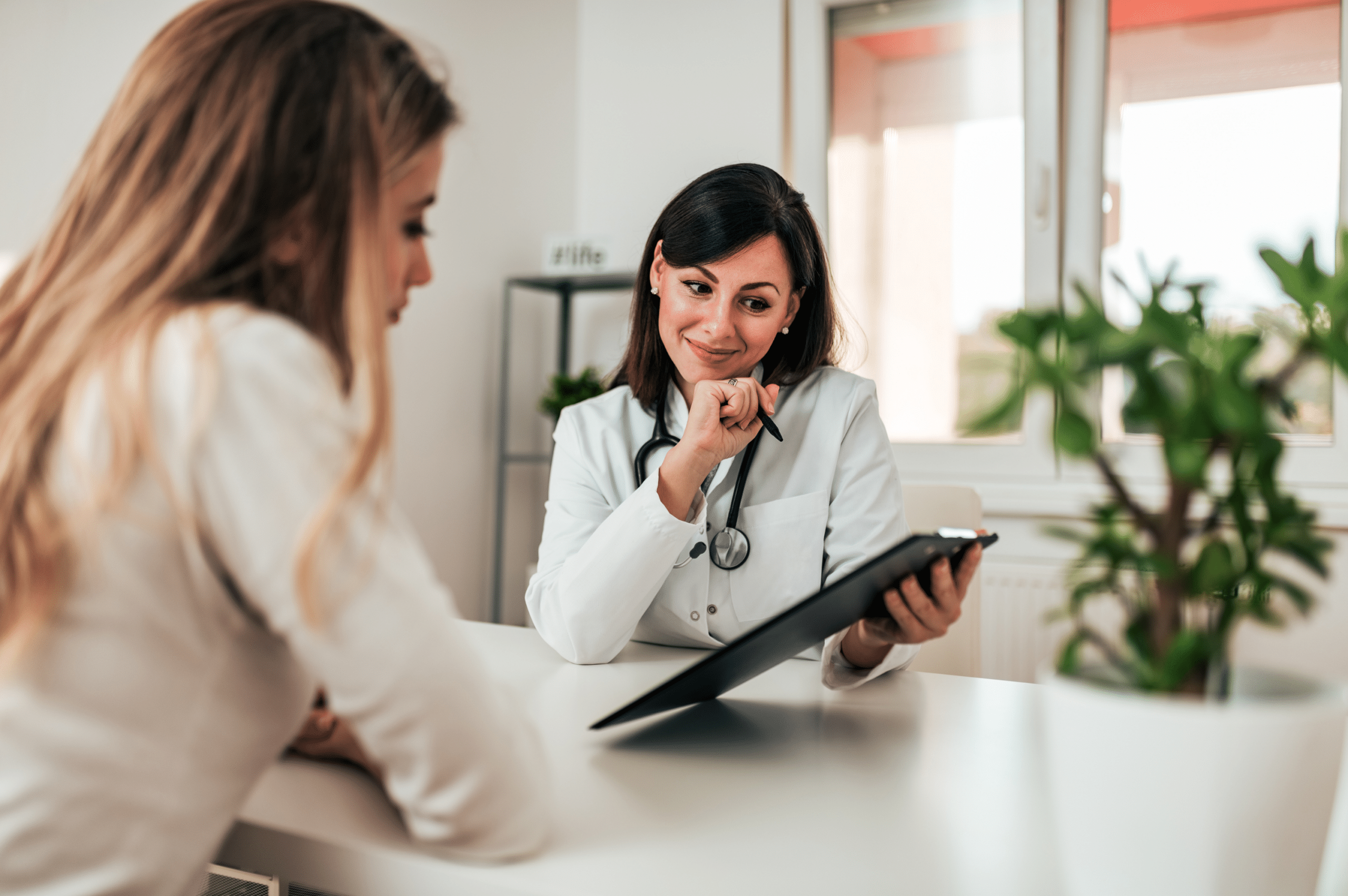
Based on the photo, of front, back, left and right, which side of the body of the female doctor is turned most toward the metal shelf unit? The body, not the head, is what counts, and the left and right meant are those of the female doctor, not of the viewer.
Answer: back

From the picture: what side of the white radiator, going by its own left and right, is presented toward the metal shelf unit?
right

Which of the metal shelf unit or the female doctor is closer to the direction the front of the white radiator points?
the female doctor

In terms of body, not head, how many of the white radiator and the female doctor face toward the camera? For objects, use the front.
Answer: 2

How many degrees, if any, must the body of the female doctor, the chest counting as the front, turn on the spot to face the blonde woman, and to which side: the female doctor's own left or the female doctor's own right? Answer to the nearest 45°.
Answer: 0° — they already face them
